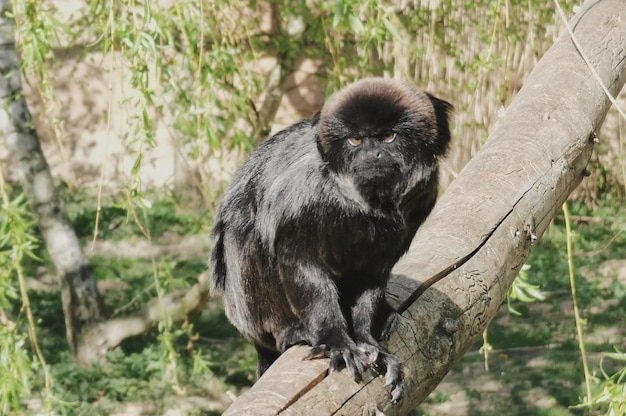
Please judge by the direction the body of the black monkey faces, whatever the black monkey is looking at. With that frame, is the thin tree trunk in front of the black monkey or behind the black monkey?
behind

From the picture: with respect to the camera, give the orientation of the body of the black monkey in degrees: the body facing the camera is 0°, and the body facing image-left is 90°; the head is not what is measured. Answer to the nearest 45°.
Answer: approximately 315°
